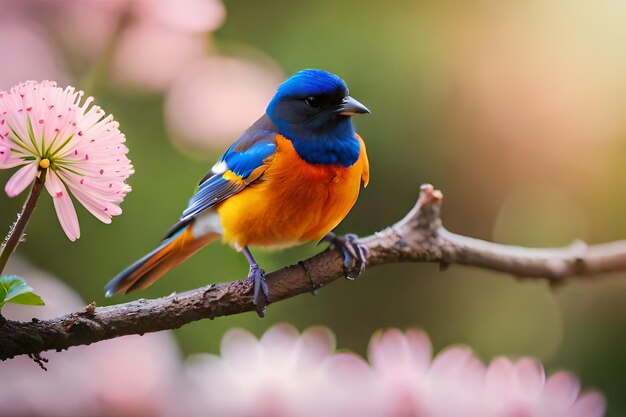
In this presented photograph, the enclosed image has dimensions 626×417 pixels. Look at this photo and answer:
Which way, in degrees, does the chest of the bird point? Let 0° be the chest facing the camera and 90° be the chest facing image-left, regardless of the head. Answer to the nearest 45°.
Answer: approximately 315°
